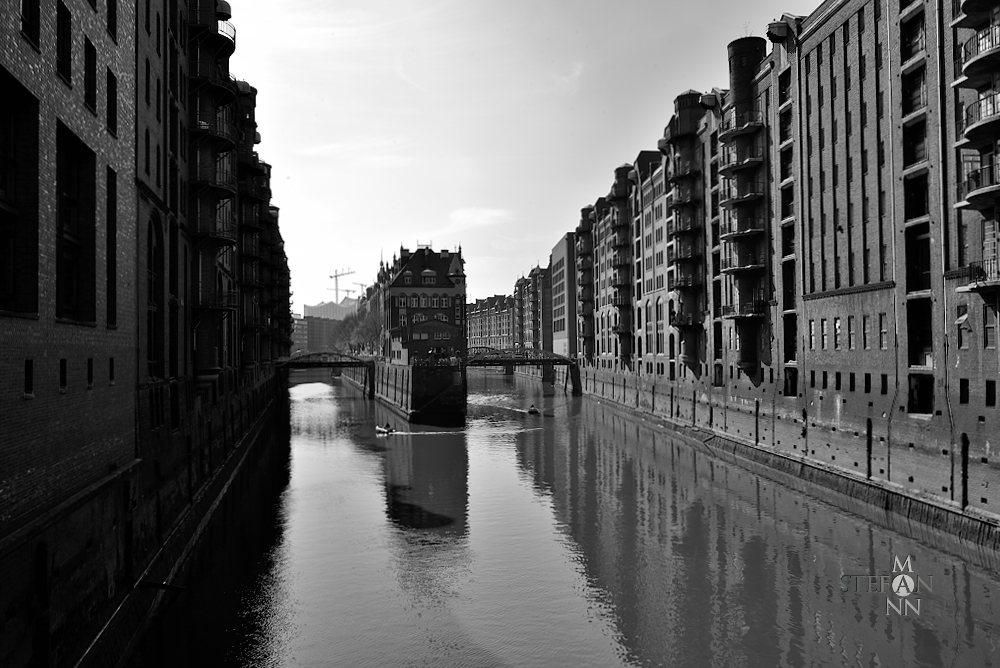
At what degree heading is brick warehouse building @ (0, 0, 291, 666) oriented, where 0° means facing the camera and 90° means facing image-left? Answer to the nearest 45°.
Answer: approximately 270°

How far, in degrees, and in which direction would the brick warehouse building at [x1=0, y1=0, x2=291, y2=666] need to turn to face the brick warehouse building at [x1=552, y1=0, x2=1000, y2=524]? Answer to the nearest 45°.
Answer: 0° — it already faces it
